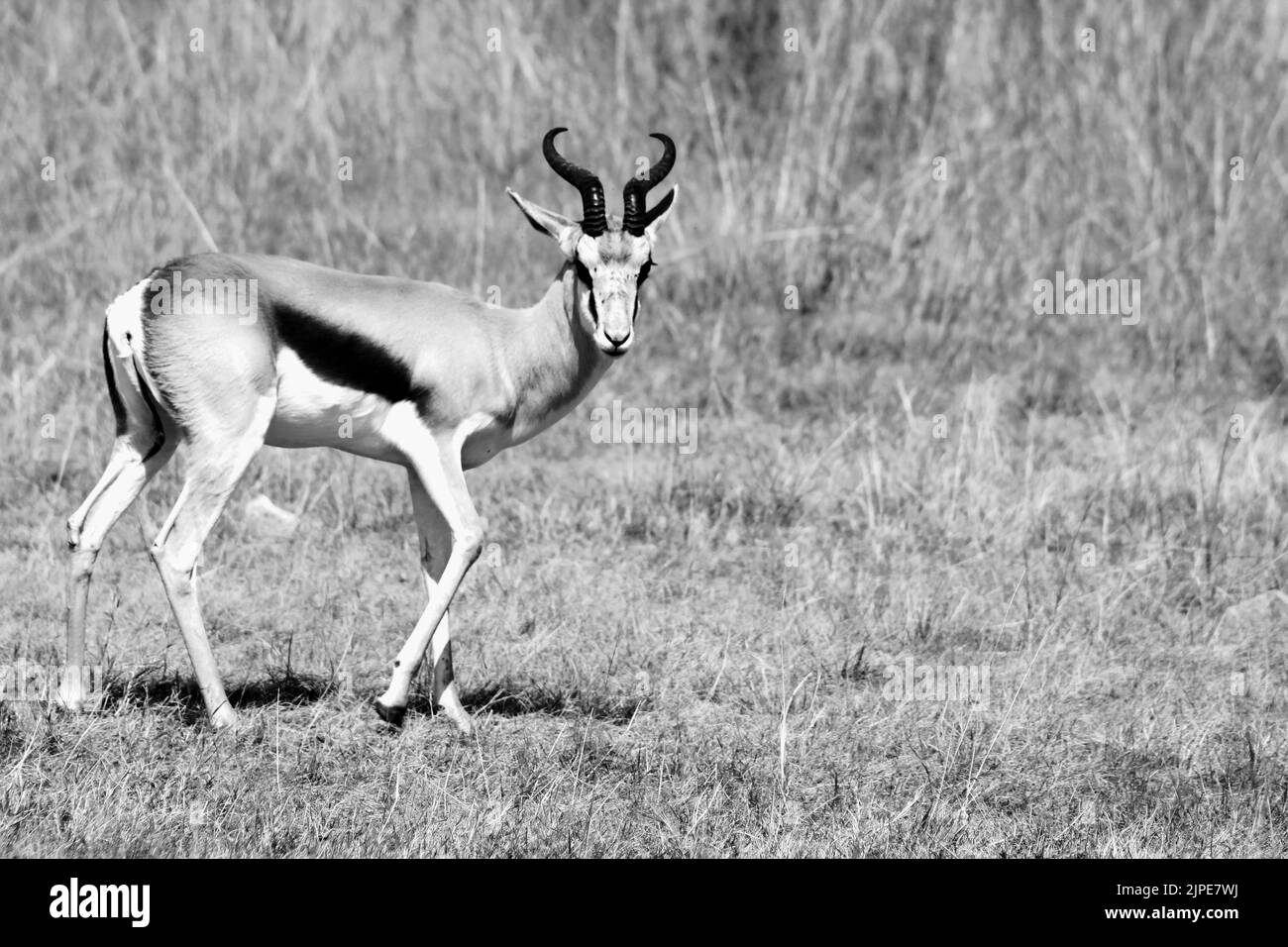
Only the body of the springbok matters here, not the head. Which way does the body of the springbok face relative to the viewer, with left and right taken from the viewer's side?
facing to the right of the viewer
